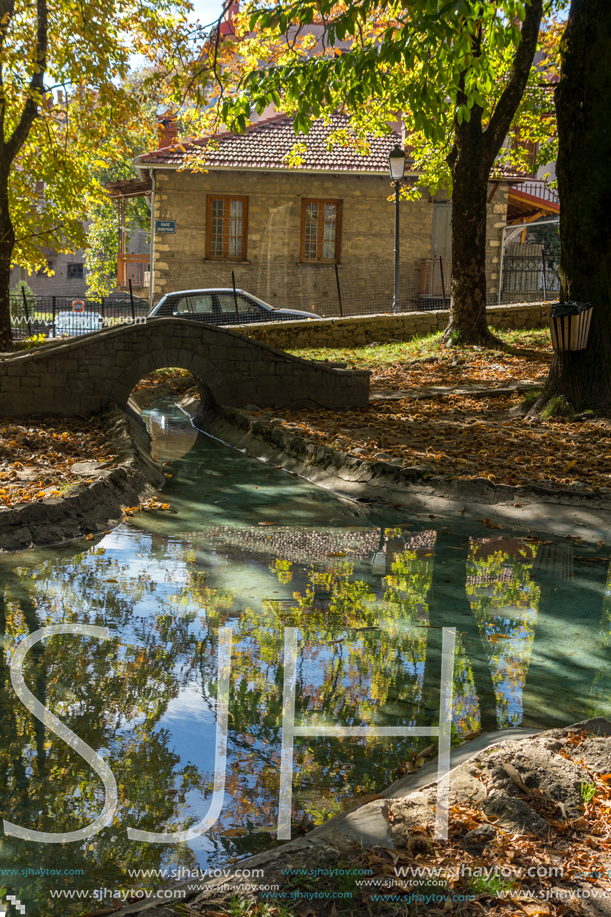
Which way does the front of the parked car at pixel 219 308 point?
to the viewer's right

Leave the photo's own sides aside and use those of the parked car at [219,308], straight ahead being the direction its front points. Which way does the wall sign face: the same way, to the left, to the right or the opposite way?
to the right

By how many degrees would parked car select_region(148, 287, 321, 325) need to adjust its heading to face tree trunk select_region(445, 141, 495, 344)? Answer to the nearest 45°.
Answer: approximately 45° to its right

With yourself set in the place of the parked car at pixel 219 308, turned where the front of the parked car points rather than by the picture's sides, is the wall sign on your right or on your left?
on your left

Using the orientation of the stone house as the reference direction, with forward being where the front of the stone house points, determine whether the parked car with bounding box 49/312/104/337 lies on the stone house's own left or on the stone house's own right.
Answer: on the stone house's own right

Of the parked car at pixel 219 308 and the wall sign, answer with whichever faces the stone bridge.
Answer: the wall sign

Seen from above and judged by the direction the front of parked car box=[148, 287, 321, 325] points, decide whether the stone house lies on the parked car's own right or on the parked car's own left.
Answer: on the parked car's own left

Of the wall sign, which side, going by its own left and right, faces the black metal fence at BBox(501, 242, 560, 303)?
left

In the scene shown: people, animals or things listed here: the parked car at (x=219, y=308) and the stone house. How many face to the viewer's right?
1
